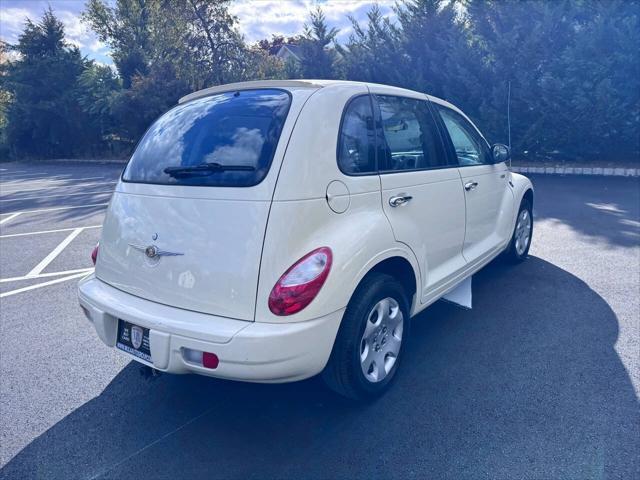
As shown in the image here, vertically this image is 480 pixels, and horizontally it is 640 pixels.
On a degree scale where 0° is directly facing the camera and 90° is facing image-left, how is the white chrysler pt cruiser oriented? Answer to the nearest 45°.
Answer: approximately 225°

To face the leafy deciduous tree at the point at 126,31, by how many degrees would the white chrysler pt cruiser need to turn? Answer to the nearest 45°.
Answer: approximately 45° to its left

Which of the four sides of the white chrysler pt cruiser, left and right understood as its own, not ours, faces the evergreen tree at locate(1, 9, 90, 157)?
left

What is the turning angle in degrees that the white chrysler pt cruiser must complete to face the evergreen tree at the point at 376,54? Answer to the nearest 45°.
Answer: approximately 45° to its left

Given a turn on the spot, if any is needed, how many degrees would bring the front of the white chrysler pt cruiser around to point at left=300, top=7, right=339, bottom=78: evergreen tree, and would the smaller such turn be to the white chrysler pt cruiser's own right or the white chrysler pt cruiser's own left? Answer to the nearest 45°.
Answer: approximately 45° to the white chrysler pt cruiser's own left

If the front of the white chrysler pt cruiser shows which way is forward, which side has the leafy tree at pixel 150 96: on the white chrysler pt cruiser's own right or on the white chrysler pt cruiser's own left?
on the white chrysler pt cruiser's own left
